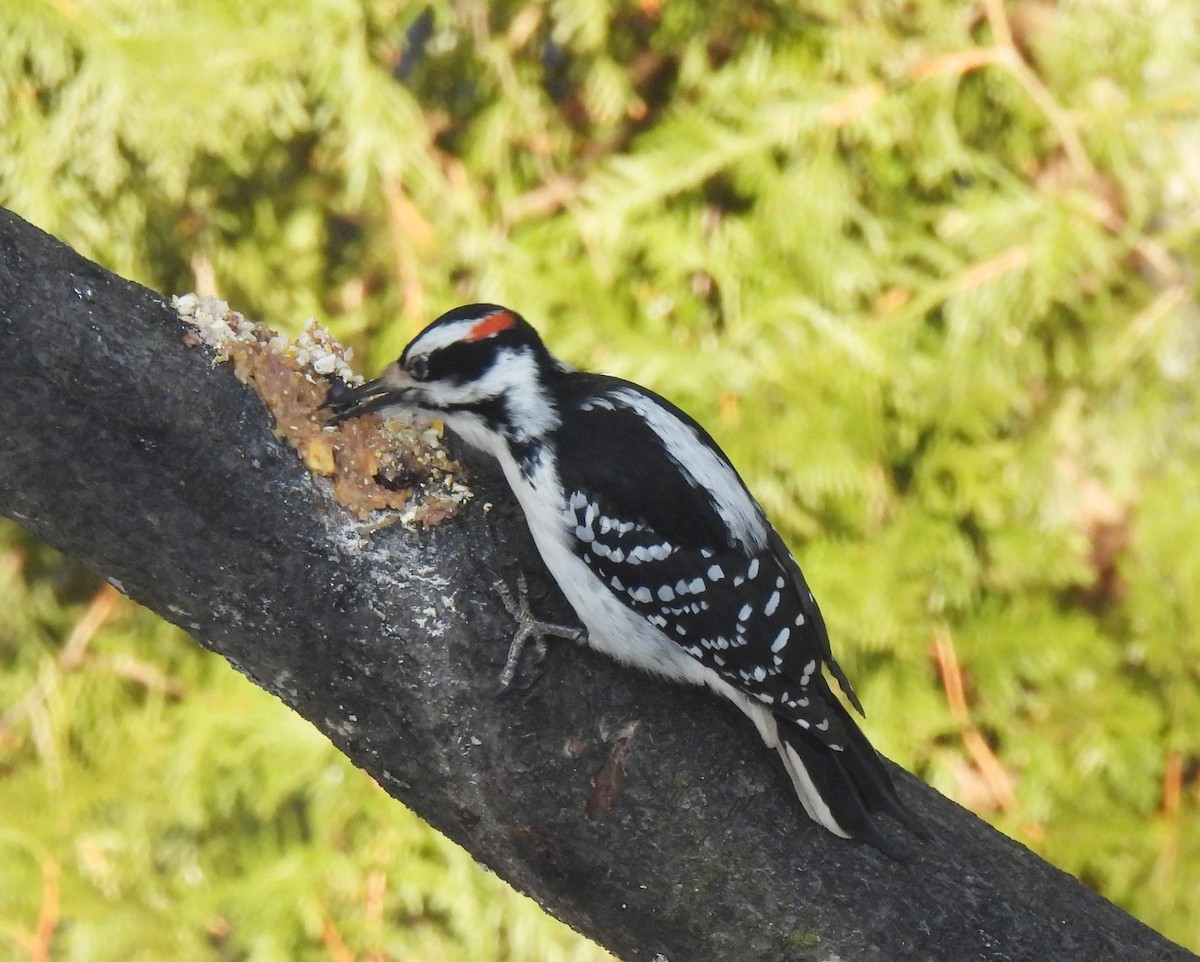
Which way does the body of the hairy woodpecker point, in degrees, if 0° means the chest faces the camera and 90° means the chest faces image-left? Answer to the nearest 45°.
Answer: approximately 90°
